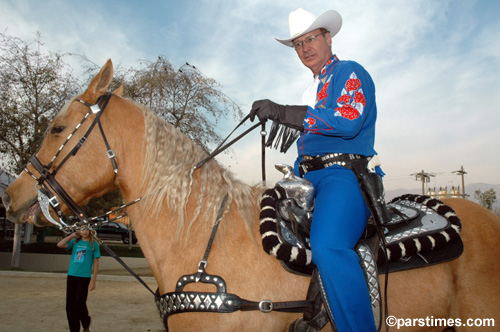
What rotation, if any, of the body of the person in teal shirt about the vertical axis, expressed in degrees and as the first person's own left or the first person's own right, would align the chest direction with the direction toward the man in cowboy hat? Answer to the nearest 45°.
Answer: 0° — they already face them

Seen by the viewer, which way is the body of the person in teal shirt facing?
toward the camera

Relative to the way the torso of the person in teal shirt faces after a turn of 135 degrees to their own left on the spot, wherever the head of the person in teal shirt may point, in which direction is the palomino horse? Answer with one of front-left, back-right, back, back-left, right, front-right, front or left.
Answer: back-right

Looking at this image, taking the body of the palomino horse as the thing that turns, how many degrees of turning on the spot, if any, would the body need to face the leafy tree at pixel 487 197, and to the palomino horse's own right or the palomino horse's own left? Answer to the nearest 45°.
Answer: approximately 135° to the palomino horse's own right

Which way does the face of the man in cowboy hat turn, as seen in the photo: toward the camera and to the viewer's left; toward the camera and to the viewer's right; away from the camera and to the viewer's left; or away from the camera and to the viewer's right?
toward the camera and to the viewer's left

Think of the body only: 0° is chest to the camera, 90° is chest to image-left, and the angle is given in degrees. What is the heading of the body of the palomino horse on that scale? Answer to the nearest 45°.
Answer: approximately 90°
